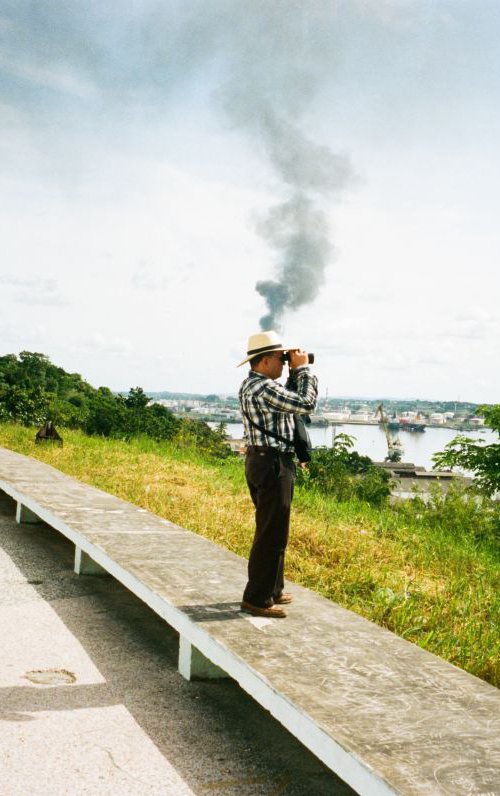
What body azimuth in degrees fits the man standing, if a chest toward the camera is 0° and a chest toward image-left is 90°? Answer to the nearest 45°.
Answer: approximately 270°

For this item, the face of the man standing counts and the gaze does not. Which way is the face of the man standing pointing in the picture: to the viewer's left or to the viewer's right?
to the viewer's right

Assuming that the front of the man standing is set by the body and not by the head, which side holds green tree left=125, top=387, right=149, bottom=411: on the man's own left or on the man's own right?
on the man's own left

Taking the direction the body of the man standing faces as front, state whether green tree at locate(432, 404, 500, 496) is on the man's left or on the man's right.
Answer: on the man's left

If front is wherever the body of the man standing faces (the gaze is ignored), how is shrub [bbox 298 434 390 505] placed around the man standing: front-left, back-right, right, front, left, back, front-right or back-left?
left
